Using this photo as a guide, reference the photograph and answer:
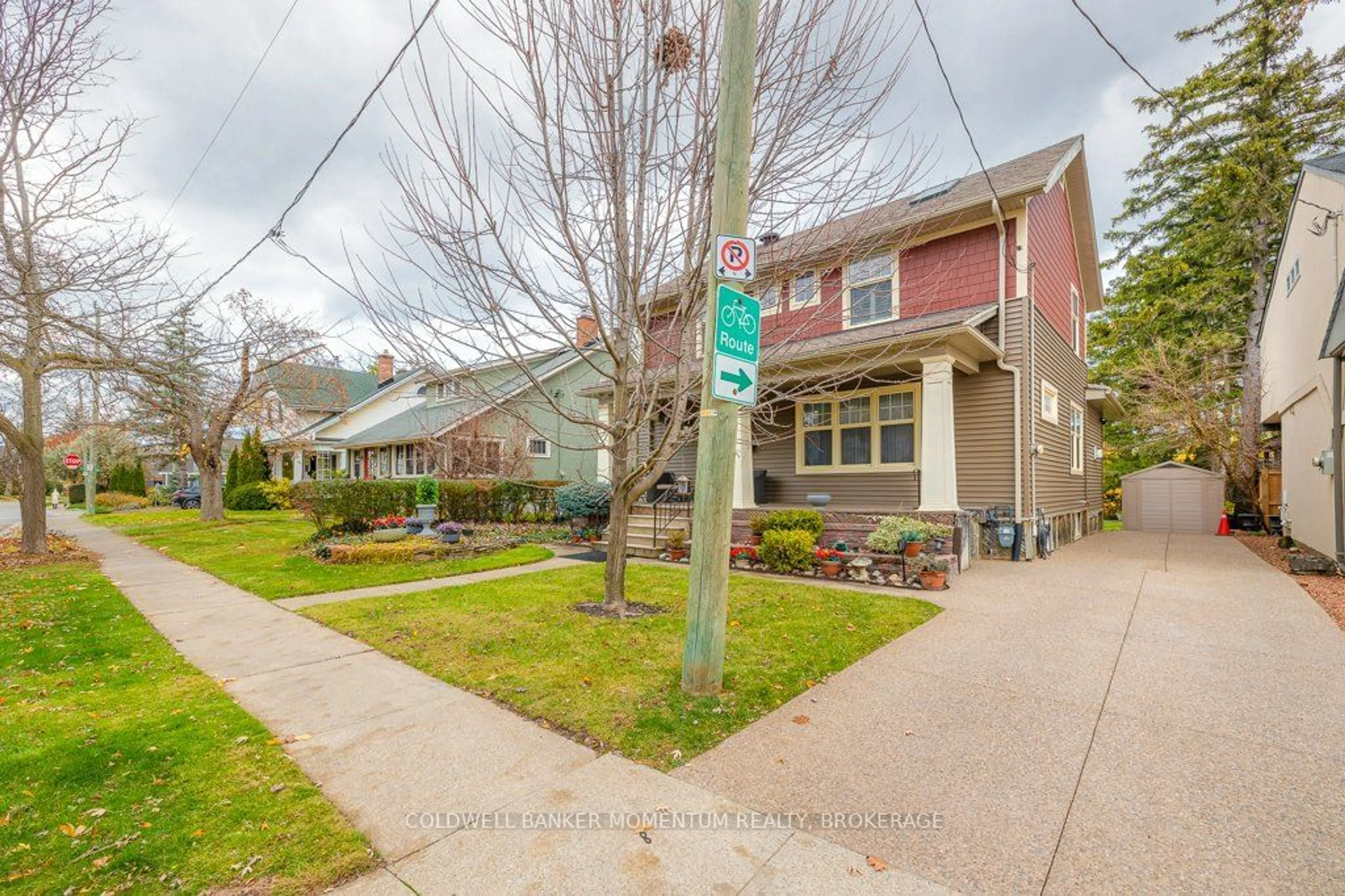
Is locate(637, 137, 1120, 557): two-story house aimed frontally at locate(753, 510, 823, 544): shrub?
yes

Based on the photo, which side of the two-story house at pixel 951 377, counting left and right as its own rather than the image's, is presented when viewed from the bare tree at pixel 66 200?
front

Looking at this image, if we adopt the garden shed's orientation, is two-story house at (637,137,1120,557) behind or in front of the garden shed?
in front

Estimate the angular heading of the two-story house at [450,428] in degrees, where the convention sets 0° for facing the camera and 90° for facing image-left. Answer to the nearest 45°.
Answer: approximately 45°

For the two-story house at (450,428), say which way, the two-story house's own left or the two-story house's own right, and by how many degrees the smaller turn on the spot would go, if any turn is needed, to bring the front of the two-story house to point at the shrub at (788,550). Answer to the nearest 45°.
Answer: approximately 45° to the two-story house's own left

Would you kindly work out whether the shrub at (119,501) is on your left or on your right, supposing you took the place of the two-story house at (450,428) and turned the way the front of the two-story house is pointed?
on your right

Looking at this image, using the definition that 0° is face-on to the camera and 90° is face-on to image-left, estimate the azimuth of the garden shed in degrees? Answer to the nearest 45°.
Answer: approximately 0°

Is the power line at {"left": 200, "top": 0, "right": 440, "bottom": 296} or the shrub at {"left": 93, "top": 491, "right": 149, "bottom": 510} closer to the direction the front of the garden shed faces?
the power line

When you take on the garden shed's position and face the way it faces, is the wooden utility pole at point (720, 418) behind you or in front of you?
in front

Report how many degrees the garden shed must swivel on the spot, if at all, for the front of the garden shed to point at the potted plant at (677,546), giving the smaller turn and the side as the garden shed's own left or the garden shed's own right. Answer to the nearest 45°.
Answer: approximately 45° to the garden shed's own right
